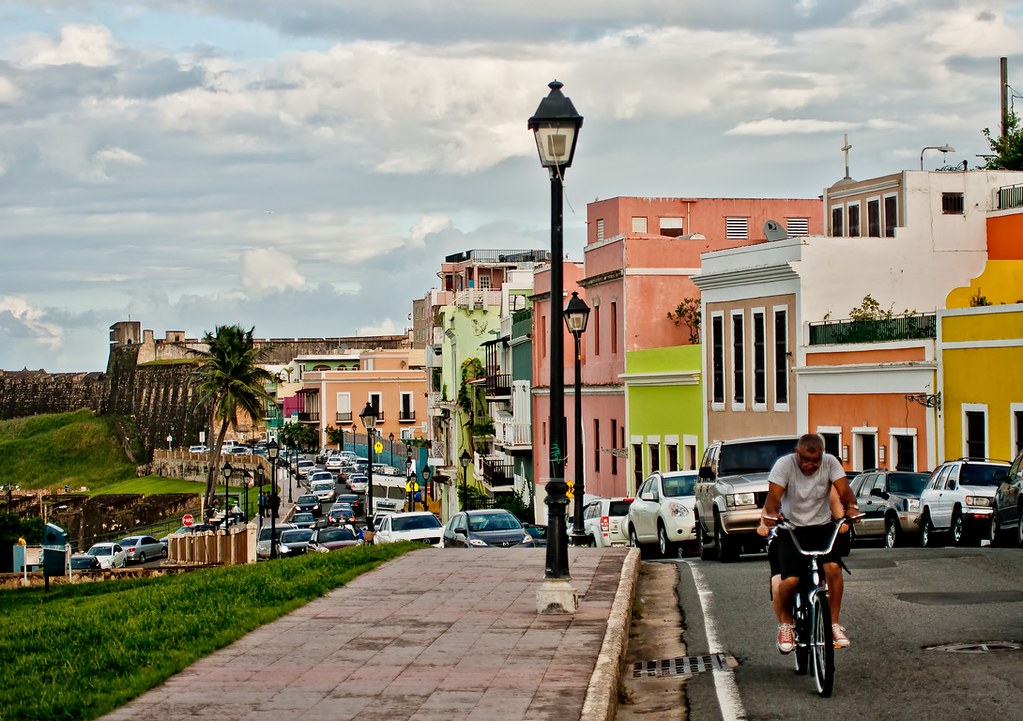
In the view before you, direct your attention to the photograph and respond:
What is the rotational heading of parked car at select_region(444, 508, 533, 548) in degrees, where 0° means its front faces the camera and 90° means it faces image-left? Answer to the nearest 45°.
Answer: approximately 315°

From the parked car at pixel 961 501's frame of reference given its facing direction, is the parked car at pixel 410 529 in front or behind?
behind

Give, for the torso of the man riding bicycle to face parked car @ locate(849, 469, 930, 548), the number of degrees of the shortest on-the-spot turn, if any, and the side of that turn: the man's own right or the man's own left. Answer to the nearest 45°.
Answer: approximately 180°

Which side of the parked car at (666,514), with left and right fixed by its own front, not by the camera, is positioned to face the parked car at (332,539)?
back

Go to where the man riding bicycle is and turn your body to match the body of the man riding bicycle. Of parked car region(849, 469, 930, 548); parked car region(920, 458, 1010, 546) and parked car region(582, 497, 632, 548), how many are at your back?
3

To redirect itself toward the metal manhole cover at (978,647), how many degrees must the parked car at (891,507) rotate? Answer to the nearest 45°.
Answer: approximately 45° to its right

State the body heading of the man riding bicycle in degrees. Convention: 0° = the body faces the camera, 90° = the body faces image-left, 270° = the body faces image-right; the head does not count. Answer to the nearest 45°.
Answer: approximately 0°

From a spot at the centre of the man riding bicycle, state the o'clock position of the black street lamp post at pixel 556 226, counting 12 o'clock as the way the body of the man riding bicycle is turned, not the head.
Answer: The black street lamp post is roughly at 5 o'clock from the man riding bicycle.

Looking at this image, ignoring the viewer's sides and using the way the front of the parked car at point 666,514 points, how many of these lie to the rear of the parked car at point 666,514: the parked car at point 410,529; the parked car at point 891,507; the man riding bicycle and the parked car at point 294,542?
2
